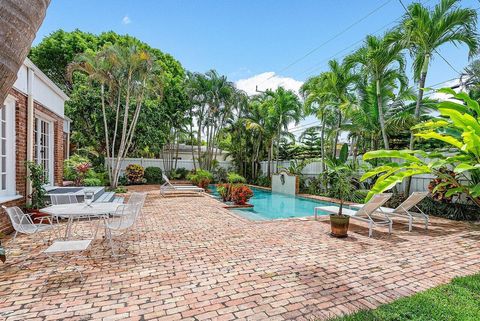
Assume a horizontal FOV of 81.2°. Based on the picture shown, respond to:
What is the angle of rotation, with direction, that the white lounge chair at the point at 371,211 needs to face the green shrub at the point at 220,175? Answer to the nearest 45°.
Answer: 0° — it already faces it

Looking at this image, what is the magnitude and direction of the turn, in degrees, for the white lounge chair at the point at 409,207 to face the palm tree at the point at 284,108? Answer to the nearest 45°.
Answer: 0° — it already faces it

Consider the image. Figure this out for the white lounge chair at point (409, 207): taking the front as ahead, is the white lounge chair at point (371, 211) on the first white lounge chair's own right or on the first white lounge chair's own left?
on the first white lounge chair's own left

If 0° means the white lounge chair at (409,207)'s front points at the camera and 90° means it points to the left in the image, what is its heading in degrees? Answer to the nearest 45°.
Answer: approximately 135°

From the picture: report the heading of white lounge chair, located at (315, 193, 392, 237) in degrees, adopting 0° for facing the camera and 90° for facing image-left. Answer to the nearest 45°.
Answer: approximately 135°

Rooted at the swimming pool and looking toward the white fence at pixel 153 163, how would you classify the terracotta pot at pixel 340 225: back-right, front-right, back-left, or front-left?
back-left
